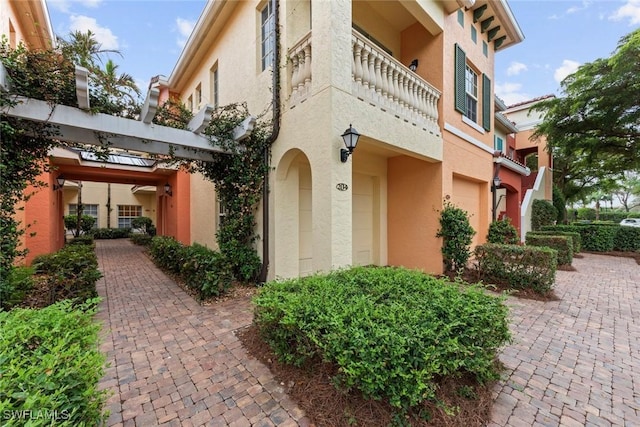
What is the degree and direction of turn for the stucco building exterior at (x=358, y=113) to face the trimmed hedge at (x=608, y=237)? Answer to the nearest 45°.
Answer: approximately 45° to its left

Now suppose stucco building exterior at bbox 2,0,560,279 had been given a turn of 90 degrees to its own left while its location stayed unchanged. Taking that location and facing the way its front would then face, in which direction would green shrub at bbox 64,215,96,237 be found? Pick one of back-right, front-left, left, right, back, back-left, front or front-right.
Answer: left

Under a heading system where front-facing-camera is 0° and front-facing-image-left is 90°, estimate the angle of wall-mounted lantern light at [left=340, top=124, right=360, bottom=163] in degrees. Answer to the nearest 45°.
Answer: approximately 315°

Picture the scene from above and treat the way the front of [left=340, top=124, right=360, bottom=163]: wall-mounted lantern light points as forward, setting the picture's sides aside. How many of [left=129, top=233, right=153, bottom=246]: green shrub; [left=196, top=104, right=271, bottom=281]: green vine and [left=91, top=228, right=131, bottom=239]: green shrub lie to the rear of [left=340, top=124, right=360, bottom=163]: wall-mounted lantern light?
3

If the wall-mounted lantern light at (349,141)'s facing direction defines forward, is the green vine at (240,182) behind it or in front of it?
behind

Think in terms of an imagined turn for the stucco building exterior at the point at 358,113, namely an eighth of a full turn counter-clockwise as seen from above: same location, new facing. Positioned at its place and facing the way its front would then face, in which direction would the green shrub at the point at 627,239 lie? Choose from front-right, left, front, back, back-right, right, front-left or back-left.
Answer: front

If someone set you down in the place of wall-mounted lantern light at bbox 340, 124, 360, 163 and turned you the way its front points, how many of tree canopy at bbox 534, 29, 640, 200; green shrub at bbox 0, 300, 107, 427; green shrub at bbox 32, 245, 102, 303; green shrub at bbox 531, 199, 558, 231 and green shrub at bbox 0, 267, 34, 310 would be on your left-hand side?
2

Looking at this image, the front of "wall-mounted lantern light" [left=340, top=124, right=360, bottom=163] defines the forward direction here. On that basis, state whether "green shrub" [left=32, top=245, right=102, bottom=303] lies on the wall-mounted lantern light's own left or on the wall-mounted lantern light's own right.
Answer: on the wall-mounted lantern light's own right

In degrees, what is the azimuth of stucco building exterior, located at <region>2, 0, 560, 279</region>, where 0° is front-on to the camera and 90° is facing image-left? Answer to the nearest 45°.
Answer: approximately 315°

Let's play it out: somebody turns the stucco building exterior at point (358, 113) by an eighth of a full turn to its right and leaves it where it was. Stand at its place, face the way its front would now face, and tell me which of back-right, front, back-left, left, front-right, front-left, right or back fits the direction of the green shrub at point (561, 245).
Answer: left

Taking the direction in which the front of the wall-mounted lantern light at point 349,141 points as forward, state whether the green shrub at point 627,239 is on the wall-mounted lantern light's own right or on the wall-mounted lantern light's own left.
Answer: on the wall-mounted lantern light's own left

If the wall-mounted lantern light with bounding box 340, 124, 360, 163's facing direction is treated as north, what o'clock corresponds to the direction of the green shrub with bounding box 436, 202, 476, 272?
The green shrub is roughly at 9 o'clock from the wall-mounted lantern light.

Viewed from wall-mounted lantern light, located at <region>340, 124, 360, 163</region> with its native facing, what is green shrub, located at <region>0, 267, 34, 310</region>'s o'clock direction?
The green shrub is roughly at 4 o'clock from the wall-mounted lantern light.

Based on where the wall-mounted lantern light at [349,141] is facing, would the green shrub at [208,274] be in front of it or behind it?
behind

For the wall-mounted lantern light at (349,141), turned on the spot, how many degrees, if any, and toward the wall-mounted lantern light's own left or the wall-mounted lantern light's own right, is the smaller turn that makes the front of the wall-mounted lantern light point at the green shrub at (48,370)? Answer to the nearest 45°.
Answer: approximately 90° to the wall-mounted lantern light's own right
